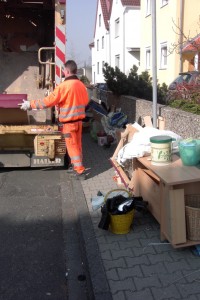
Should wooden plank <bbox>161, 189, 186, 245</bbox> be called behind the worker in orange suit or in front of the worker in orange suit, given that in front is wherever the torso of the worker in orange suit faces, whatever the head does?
behind

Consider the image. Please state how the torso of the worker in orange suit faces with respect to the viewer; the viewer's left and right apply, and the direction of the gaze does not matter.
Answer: facing away from the viewer and to the left of the viewer

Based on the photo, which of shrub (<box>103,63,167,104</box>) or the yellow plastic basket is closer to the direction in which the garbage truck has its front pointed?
the shrub

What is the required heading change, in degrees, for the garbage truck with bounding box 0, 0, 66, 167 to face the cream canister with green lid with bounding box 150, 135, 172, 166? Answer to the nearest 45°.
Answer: approximately 180°

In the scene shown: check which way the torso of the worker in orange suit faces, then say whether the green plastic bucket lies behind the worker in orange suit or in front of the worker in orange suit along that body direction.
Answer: behind

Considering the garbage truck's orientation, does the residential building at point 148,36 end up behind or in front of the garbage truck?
in front

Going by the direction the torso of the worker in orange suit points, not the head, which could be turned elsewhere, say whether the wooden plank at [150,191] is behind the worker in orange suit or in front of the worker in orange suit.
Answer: behind

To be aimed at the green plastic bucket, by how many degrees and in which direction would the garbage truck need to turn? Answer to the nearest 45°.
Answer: approximately 180°

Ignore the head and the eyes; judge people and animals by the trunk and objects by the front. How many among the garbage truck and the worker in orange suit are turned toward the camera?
0

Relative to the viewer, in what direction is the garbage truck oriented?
away from the camera

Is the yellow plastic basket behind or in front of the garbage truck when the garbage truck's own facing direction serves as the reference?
behind
